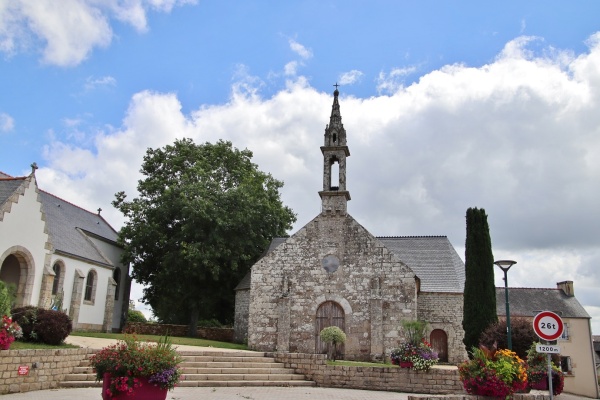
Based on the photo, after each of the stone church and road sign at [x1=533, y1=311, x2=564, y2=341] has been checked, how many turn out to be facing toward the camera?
2

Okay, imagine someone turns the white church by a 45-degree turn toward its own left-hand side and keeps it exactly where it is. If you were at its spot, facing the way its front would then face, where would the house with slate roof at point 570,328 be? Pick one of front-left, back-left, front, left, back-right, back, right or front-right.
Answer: left

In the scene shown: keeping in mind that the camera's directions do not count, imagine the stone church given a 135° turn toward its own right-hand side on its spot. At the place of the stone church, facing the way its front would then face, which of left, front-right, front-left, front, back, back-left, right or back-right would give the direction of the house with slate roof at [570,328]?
right

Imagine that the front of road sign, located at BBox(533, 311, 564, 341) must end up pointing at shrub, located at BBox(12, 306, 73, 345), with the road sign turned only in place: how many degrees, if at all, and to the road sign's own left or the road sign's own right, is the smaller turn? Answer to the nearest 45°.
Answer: approximately 90° to the road sign's own right

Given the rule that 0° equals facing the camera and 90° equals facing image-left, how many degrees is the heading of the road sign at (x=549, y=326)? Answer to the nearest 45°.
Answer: approximately 0°

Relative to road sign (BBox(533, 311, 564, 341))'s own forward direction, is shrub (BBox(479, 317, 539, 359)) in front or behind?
behind

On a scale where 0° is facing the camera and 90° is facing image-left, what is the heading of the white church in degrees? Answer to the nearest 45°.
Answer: approximately 45°

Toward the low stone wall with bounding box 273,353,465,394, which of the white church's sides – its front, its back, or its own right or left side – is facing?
left
